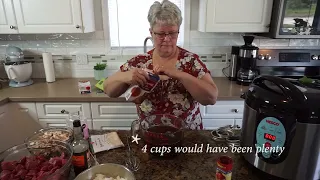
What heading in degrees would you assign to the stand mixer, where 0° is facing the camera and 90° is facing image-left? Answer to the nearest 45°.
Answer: approximately 315°

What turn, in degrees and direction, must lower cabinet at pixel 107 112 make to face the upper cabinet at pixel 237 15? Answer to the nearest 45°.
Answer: approximately 90° to its left

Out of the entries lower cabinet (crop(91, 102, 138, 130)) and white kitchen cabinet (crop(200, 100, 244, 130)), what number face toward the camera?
2

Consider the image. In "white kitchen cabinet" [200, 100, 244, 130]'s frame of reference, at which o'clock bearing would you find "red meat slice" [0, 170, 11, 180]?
The red meat slice is roughly at 1 o'clock from the white kitchen cabinet.

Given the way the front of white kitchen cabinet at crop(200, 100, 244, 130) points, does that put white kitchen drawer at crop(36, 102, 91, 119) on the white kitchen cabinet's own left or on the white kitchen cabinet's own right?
on the white kitchen cabinet's own right

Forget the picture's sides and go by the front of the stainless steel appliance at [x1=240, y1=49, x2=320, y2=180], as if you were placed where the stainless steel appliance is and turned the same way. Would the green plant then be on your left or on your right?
on your right

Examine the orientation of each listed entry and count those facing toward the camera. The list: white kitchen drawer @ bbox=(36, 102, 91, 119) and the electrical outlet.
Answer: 2

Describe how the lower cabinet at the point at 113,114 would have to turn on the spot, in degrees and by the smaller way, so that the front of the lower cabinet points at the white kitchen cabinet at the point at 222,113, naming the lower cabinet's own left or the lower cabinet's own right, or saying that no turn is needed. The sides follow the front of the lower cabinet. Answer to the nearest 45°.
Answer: approximately 90° to the lower cabinet's own left

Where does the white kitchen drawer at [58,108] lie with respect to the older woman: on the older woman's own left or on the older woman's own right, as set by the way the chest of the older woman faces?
on the older woman's own right
